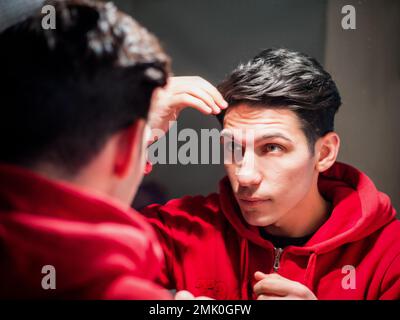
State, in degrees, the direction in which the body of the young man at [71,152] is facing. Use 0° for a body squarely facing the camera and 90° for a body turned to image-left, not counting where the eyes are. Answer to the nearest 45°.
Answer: approximately 225°

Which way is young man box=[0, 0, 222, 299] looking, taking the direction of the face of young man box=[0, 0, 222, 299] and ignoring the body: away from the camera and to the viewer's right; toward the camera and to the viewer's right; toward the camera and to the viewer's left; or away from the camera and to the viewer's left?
away from the camera and to the viewer's right
